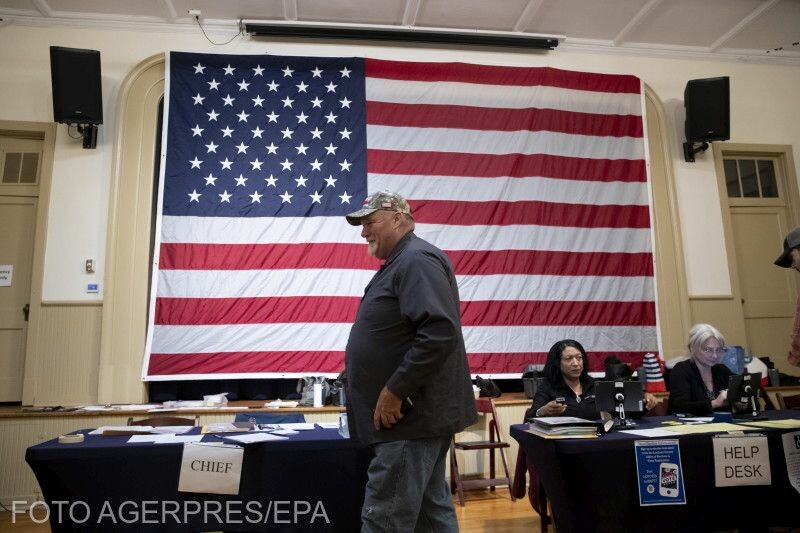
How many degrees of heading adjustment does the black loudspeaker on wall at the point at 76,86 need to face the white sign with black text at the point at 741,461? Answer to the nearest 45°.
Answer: approximately 45° to its left

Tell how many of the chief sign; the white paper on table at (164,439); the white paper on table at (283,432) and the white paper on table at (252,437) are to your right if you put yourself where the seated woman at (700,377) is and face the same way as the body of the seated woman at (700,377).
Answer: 4

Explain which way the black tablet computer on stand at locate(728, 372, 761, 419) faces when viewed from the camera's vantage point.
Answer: facing away from the viewer

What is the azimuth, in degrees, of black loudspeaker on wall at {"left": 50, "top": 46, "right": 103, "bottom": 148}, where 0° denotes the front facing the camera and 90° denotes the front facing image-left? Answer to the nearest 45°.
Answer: approximately 0°

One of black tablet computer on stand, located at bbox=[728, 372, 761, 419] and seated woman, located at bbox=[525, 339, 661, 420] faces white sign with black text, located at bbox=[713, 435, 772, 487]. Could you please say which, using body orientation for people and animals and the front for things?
the seated woman

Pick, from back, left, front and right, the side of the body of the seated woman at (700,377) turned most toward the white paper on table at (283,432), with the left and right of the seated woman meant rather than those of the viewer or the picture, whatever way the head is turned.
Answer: right

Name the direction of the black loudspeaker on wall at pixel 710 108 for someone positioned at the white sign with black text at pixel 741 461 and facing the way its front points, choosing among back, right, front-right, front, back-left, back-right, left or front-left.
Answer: back

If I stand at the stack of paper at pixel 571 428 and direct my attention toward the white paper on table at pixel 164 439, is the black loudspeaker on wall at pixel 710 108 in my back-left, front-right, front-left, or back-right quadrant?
back-right

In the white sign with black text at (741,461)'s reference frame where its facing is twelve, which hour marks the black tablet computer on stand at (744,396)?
The black tablet computer on stand is roughly at 6 o'clock from the white sign with black text.

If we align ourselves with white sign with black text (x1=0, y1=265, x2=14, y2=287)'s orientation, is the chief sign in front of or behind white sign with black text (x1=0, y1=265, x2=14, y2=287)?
in front

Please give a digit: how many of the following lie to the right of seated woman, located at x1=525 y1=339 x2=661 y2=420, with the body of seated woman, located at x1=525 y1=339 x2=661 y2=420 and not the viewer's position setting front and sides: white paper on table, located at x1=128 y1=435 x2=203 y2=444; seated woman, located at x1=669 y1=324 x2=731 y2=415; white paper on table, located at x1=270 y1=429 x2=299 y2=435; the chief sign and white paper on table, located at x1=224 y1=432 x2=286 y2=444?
4
